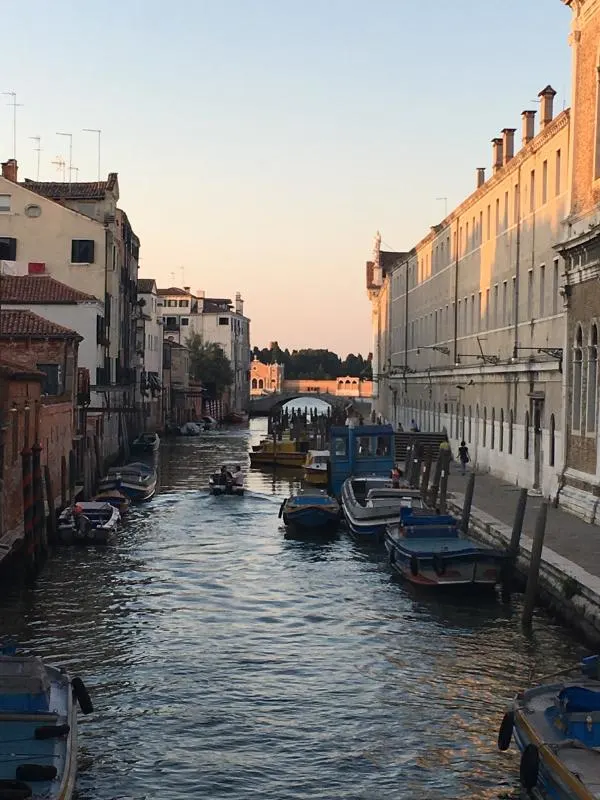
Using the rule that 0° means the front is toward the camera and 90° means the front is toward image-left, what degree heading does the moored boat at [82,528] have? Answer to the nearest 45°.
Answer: approximately 180°

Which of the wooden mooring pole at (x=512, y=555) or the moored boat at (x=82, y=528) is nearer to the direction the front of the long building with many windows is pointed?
the moored boat

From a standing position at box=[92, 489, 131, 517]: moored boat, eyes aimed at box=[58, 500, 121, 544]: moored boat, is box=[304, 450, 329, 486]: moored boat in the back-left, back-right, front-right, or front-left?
back-left

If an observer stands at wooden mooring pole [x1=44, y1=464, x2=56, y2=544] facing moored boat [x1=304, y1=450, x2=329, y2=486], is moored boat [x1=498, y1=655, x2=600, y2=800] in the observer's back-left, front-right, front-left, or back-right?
back-right

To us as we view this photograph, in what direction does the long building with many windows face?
facing to the left of the viewer

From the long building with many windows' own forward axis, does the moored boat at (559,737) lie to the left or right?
on its left

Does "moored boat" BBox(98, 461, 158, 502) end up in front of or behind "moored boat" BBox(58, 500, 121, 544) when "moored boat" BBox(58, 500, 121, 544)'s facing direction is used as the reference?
in front

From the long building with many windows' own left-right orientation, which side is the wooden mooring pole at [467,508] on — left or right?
on its left
